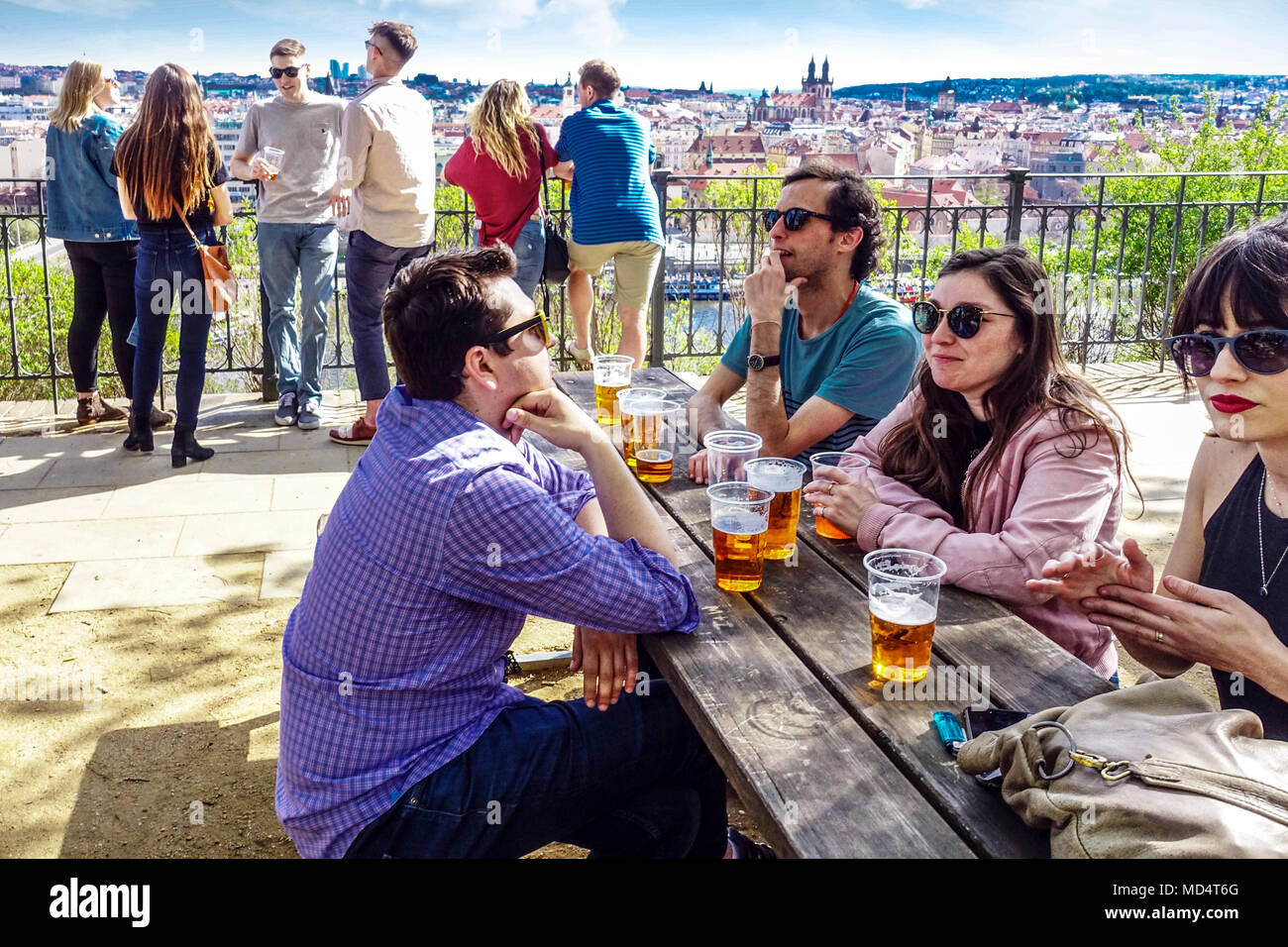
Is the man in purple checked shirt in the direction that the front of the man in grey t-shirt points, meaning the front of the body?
yes

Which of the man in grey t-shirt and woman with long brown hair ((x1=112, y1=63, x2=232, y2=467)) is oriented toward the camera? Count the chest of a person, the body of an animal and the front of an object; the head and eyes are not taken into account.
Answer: the man in grey t-shirt

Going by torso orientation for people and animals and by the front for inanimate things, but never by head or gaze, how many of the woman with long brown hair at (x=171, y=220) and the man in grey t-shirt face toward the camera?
1

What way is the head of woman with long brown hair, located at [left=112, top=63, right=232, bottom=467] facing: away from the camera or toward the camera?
away from the camera

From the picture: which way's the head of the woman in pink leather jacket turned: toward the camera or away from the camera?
toward the camera

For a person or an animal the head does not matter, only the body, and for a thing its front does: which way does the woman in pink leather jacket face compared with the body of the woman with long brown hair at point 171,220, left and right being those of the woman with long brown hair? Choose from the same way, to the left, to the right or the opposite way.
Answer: to the left

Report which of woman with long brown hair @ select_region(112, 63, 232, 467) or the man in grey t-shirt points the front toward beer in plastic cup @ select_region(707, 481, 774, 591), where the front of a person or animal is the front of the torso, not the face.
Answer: the man in grey t-shirt

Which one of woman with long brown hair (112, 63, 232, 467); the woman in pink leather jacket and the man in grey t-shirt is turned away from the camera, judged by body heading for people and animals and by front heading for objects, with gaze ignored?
the woman with long brown hair

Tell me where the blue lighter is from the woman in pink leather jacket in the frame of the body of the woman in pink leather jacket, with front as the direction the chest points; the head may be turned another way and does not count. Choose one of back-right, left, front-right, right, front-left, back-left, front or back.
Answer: front-left

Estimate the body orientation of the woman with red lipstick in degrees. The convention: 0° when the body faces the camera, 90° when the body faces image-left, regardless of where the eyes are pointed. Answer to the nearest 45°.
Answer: approximately 45°

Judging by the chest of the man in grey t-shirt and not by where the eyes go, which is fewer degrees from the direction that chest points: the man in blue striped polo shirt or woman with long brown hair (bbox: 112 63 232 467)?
the woman with long brown hair

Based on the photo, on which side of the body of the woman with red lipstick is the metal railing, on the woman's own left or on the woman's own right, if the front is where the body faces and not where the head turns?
on the woman's own right

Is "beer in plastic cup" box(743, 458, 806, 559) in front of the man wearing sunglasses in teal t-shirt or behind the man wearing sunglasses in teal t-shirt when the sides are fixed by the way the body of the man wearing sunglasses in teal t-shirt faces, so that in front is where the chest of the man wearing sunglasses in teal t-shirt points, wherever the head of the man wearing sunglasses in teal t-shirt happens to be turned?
in front

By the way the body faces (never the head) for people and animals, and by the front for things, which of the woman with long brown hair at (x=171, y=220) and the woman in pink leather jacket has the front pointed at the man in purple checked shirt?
the woman in pink leather jacket

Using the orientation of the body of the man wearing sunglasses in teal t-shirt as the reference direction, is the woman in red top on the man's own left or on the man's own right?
on the man's own right

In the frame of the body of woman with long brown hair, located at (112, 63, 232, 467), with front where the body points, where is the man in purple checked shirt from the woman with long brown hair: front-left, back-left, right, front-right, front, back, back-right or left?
back

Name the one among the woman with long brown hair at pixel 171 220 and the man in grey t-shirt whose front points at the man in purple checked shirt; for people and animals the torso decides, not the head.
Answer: the man in grey t-shirt
